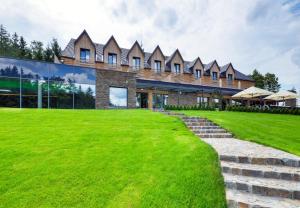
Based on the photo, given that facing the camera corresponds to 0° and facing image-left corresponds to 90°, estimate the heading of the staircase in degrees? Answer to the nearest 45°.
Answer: approximately 0°
